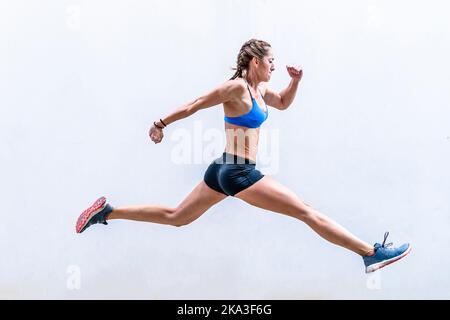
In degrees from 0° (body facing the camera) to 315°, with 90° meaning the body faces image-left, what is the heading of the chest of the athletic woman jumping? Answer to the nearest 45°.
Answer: approximately 270°

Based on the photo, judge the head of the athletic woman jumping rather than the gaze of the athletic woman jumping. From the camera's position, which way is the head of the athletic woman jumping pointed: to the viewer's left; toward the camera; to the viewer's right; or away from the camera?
to the viewer's right
